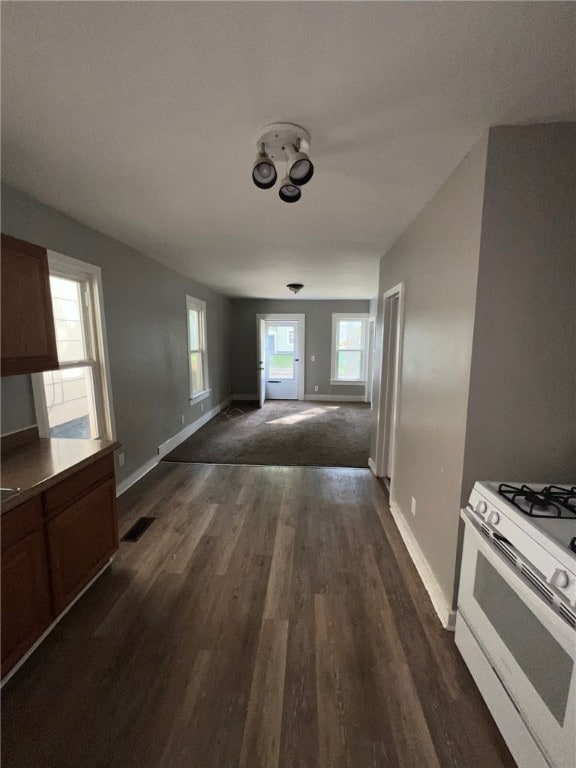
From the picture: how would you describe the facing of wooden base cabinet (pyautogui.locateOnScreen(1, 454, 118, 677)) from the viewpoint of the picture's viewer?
facing the viewer and to the right of the viewer

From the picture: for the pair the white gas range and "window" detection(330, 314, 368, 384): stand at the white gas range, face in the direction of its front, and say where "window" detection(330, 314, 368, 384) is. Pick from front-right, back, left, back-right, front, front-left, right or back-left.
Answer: right

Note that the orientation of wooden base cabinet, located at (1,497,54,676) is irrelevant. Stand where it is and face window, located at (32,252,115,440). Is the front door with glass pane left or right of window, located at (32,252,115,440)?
right

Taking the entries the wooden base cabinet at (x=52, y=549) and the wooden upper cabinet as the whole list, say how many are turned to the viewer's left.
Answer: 0

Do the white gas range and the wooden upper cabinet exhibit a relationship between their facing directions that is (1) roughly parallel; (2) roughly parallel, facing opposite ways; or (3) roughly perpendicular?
roughly parallel, facing opposite ways

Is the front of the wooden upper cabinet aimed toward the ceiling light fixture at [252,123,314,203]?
yes

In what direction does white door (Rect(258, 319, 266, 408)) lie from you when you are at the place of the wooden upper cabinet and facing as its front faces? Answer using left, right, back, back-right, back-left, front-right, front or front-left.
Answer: left

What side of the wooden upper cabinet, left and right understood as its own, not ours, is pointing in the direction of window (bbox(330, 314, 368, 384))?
left

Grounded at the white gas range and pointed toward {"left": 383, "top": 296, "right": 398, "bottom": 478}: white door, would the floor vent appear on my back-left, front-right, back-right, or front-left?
front-left

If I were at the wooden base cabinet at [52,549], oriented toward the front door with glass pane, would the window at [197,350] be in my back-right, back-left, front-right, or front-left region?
front-left

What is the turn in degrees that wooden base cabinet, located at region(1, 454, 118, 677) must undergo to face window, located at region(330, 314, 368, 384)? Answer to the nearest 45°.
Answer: approximately 90° to its left

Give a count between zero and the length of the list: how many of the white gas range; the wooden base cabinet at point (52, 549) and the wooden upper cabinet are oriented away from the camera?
0

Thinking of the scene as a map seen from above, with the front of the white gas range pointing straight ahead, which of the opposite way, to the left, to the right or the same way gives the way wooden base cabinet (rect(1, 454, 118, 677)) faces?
the opposite way

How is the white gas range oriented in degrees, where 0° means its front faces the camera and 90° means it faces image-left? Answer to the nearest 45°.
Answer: approximately 45°

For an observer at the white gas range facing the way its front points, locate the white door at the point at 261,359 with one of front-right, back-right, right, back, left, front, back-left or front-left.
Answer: right

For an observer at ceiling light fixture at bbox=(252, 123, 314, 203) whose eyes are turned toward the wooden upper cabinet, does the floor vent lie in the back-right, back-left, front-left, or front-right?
front-right
